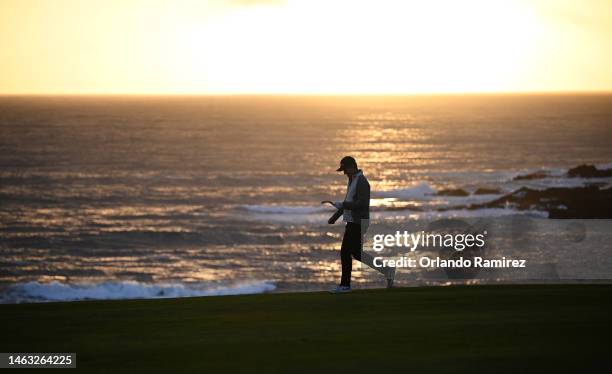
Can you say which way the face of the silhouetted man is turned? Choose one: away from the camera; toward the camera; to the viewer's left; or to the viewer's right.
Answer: to the viewer's left

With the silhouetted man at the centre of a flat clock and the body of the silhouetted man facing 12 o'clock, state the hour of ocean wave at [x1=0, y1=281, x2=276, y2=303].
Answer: The ocean wave is roughly at 2 o'clock from the silhouetted man.

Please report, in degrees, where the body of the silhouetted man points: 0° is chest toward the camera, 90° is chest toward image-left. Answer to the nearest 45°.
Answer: approximately 90°
